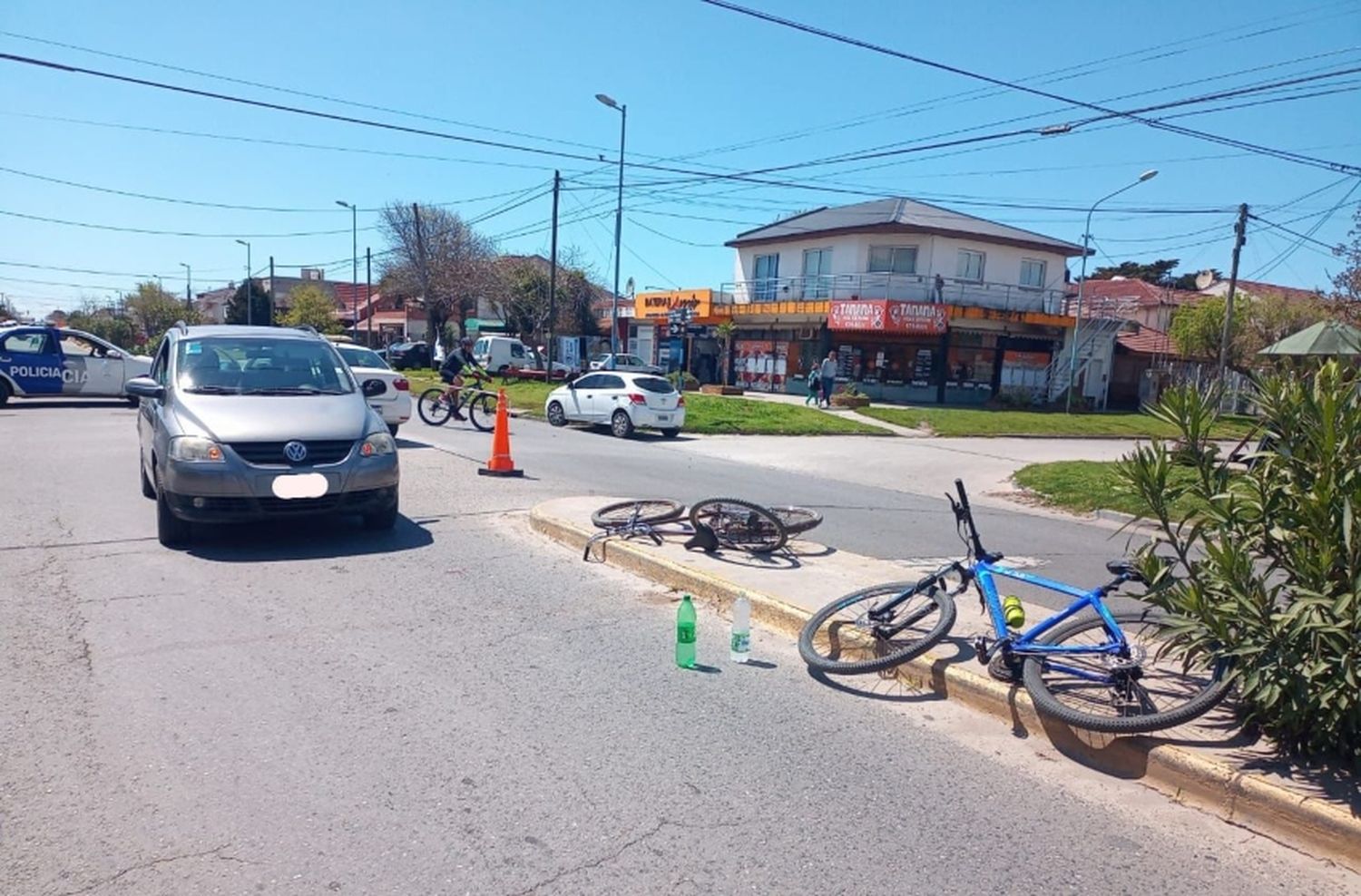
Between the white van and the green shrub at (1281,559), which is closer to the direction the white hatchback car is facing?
the white van

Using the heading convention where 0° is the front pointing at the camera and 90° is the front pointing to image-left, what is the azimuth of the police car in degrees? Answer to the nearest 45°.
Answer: approximately 270°

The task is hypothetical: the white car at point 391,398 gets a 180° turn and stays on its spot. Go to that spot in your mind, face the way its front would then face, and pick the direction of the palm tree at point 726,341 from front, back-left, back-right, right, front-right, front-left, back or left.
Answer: left

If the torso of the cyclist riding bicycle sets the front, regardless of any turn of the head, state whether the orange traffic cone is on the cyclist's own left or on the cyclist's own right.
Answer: on the cyclist's own right

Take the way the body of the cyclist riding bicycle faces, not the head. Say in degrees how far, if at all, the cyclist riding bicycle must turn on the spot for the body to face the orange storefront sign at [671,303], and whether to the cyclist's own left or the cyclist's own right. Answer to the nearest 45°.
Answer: approximately 45° to the cyclist's own left

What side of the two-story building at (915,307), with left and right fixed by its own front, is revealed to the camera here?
front

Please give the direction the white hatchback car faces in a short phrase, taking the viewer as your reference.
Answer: facing away from the viewer and to the left of the viewer

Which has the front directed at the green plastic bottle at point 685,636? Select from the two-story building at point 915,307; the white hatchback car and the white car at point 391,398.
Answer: the two-story building

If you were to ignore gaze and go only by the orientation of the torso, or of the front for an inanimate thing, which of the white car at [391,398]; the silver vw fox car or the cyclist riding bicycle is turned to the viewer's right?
the cyclist riding bicycle

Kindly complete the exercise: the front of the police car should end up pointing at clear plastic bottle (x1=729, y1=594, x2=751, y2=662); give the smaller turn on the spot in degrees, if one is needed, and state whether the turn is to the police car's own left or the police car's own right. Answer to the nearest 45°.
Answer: approximately 90° to the police car's own right

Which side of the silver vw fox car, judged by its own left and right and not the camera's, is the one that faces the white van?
back

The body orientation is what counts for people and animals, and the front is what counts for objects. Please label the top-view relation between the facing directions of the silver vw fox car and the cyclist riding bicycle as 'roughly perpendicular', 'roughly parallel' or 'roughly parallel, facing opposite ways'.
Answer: roughly perpendicular

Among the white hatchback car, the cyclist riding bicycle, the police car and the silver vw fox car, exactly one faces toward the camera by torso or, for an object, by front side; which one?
the silver vw fox car

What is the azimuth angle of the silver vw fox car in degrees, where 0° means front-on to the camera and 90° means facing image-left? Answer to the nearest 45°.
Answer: approximately 0°
